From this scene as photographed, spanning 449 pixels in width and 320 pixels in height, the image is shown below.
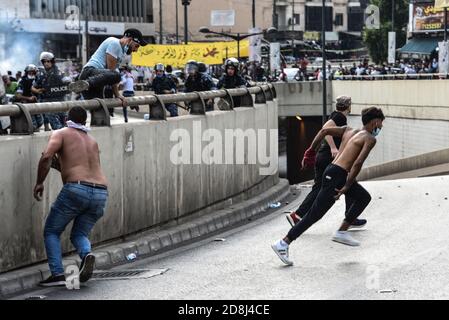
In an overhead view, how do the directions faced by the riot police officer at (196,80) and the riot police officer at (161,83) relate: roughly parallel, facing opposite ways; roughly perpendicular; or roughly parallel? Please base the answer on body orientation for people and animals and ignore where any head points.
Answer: roughly parallel

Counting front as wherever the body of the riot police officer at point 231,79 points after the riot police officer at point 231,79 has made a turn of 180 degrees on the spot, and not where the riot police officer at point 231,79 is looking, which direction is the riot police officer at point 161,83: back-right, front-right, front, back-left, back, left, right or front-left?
front-left

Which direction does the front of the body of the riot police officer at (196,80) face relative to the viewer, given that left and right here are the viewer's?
facing the viewer and to the left of the viewer

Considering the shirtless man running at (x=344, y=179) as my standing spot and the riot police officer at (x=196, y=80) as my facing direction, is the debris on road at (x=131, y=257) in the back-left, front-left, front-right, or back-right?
front-left

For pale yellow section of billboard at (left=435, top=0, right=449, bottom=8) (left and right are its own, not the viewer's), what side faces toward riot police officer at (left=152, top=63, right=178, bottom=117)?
front

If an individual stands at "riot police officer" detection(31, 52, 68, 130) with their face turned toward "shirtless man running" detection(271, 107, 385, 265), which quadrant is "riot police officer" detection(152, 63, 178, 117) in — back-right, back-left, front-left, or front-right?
back-left

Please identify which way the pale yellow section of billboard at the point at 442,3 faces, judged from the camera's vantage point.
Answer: facing the viewer

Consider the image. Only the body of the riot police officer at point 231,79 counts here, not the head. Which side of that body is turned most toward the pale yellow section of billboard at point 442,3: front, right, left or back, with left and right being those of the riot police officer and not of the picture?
back

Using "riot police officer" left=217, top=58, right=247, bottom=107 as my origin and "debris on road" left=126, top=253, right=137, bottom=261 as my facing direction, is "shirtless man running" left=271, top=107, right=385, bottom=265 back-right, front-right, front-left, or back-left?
front-left

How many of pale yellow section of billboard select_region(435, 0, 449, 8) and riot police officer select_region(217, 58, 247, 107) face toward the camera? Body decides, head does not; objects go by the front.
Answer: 2
